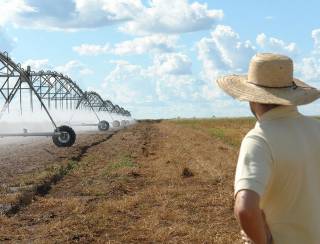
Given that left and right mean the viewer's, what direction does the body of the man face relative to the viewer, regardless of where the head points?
facing away from the viewer and to the left of the viewer
